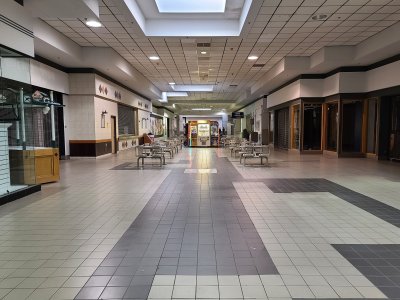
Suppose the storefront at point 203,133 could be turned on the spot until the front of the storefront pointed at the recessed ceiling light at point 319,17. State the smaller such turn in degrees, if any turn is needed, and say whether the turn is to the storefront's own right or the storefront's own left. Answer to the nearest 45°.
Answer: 0° — it already faces it

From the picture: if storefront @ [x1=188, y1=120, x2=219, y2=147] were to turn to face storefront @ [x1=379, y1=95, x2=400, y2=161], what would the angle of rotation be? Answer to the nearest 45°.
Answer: approximately 45° to its left

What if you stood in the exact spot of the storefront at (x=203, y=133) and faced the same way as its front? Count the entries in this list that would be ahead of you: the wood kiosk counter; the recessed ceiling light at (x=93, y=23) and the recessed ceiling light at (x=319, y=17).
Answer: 3

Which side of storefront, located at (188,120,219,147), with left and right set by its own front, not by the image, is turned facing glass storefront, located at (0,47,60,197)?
front

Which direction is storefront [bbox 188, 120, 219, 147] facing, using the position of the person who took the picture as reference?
facing the viewer

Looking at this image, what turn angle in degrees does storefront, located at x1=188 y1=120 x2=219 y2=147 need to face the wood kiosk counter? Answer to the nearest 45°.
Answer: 0° — it already faces it

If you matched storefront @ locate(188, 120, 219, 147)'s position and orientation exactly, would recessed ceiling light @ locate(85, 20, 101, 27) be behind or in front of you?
in front

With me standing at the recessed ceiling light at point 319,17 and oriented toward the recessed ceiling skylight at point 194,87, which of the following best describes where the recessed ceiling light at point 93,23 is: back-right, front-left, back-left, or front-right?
front-left
